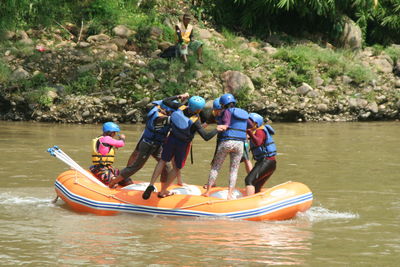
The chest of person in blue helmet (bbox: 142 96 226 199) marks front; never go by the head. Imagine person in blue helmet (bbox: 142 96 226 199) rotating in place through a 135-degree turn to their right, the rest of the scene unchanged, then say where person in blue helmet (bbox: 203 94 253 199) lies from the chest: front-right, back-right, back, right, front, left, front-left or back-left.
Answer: left

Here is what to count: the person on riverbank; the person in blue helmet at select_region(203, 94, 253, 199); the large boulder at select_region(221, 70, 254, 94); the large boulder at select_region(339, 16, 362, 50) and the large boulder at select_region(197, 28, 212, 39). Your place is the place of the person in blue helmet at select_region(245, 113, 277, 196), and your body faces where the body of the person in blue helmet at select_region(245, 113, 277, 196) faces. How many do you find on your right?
4

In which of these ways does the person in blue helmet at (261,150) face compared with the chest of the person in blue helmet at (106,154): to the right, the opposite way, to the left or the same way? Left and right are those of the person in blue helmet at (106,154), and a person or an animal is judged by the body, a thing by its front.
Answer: the opposite way

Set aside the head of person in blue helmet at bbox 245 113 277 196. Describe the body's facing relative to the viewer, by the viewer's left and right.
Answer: facing to the left of the viewer

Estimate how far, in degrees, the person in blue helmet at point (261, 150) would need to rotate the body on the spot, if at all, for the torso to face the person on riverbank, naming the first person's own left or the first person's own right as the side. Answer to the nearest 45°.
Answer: approximately 90° to the first person's own right

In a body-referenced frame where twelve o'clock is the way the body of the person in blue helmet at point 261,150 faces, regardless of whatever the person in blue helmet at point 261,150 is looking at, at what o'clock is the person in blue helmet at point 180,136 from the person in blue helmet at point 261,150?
the person in blue helmet at point 180,136 is roughly at 11 o'clock from the person in blue helmet at point 261,150.

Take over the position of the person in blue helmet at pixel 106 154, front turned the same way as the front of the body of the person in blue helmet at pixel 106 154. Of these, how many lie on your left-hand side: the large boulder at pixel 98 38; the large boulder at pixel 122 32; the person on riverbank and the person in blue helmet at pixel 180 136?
3

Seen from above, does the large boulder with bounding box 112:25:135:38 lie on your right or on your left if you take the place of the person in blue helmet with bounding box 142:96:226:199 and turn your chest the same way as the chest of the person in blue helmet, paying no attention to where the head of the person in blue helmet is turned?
on your left

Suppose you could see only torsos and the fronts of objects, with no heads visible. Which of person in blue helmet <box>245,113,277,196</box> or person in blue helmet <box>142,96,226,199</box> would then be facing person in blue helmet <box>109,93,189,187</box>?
person in blue helmet <box>245,113,277,196</box>

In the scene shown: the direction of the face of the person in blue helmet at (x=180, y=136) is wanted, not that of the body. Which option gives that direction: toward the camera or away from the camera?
away from the camera

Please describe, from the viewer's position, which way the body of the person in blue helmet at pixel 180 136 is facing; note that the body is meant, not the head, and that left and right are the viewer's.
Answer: facing away from the viewer and to the right of the viewer

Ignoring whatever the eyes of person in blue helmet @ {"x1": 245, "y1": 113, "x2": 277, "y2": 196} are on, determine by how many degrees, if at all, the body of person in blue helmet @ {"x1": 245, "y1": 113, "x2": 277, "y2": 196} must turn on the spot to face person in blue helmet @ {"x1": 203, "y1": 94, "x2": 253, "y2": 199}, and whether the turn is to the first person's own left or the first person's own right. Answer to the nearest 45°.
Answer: approximately 45° to the first person's own left

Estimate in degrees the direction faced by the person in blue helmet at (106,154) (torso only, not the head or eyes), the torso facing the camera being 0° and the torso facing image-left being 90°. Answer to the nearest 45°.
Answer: approximately 270°

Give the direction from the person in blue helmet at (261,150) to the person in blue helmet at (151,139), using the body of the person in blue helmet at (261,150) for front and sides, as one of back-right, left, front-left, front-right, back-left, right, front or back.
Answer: front

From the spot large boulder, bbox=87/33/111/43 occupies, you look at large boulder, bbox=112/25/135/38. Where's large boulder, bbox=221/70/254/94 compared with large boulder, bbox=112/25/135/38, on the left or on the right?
right

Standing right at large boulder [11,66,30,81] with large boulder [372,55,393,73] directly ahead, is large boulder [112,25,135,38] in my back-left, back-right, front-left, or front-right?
front-left

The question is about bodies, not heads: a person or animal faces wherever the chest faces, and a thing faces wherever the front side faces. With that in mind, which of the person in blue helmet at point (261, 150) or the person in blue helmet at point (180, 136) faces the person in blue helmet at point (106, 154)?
the person in blue helmet at point (261, 150)
